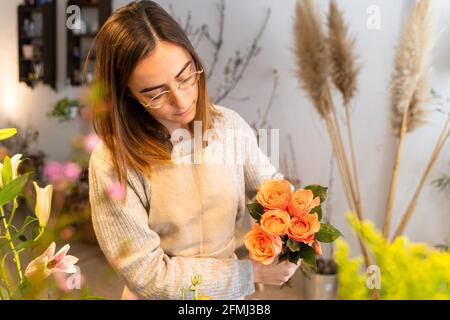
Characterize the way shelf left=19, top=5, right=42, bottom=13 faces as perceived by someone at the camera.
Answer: facing the viewer

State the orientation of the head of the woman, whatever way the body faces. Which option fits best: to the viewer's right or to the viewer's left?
to the viewer's right

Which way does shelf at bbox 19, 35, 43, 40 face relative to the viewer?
toward the camera

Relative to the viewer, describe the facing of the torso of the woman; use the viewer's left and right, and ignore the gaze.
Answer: facing the viewer and to the right of the viewer
